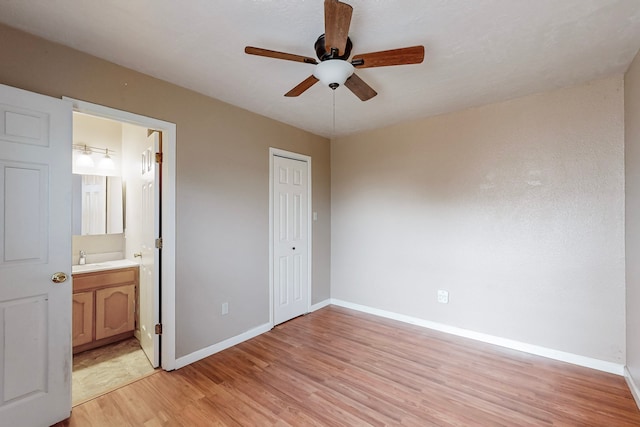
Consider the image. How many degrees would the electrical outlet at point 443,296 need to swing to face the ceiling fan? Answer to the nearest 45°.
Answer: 0° — it already faces it

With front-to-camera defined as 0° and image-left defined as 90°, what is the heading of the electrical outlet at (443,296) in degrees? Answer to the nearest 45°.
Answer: approximately 0°

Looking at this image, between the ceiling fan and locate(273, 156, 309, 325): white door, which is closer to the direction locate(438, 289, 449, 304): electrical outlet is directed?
the ceiling fan

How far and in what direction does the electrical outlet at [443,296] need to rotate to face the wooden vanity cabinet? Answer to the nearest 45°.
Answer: approximately 45° to its right

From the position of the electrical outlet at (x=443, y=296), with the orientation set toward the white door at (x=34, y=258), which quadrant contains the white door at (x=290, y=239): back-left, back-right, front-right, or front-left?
front-right

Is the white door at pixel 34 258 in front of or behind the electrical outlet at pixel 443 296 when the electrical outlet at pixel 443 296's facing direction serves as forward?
in front

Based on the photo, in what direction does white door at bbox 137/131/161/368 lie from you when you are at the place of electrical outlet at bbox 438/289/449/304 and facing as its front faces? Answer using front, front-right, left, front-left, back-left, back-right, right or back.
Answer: front-right

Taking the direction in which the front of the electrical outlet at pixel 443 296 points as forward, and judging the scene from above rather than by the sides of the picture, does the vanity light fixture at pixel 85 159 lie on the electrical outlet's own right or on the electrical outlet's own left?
on the electrical outlet's own right

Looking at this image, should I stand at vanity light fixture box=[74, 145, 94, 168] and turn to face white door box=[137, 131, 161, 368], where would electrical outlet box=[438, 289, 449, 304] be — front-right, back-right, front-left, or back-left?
front-left

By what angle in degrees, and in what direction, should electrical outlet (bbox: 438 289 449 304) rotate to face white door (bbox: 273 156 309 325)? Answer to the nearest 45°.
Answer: approximately 90° to its right
